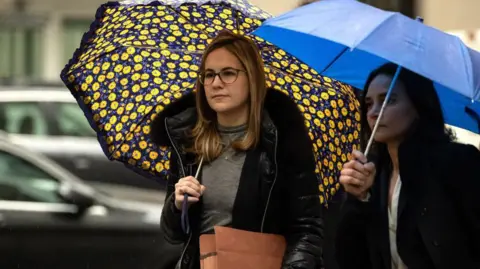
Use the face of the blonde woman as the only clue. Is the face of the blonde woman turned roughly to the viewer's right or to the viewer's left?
to the viewer's left

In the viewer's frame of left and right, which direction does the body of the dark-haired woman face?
facing the viewer and to the left of the viewer

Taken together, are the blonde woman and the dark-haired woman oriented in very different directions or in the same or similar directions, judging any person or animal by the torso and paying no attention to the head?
same or similar directions

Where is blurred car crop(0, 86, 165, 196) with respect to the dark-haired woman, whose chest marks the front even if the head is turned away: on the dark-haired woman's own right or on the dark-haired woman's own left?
on the dark-haired woman's own right

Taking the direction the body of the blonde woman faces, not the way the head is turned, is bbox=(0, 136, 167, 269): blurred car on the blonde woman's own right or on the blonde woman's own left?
on the blonde woman's own right

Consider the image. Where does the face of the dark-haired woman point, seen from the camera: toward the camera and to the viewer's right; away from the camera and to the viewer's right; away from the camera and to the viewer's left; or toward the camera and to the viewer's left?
toward the camera and to the viewer's left

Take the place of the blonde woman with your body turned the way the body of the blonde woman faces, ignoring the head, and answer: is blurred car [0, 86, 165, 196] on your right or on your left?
on your right

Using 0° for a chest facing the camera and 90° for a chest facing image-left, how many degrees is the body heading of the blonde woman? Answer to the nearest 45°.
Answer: approximately 45°
